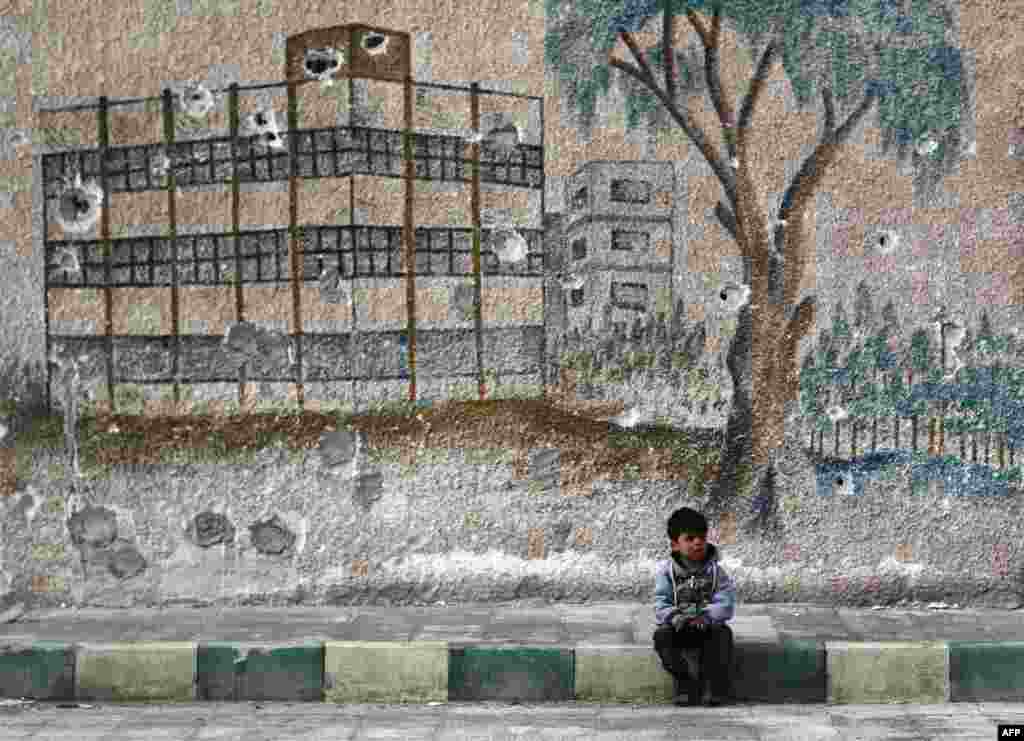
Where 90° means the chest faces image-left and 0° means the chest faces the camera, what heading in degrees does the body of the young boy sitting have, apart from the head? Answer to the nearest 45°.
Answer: approximately 0°
